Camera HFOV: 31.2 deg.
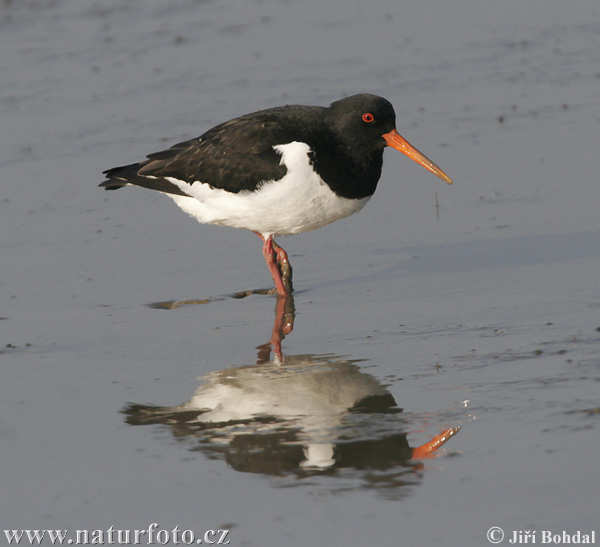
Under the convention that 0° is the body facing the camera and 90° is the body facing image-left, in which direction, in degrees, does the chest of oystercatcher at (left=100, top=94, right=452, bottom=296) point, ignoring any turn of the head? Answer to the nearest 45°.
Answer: approximately 270°
